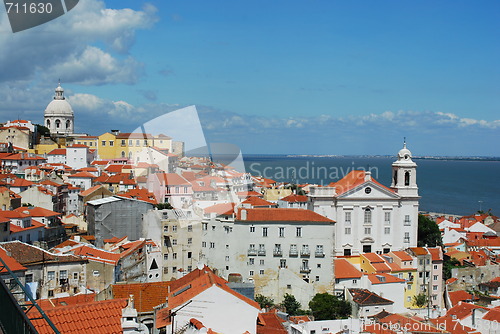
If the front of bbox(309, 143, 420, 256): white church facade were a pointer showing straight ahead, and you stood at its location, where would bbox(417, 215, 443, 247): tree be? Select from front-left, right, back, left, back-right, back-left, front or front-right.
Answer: back-left

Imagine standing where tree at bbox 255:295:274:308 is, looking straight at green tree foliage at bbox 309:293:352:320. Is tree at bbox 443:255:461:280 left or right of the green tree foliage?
left

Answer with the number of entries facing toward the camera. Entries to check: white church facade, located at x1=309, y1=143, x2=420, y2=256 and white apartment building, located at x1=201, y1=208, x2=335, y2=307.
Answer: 2

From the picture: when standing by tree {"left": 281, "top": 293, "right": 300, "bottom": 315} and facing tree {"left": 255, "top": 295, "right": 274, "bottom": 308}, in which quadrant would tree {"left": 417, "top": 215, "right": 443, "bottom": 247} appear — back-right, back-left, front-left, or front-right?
back-right

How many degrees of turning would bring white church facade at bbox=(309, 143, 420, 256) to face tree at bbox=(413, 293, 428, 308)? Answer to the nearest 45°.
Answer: approximately 45° to its left

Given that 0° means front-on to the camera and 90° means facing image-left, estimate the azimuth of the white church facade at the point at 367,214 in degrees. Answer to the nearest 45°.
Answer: approximately 0°

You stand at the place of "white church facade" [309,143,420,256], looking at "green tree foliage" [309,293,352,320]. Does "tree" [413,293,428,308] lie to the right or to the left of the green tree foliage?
left

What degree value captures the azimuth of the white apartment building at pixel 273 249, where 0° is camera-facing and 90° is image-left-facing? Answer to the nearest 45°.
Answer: approximately 0°

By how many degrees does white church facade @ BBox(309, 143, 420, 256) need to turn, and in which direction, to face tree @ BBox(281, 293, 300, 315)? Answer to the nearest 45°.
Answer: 0° — it already faces it

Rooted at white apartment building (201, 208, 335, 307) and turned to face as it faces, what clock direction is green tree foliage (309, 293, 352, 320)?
The green tree foliage is roughly at 10 o'clock from the white apartment building.
